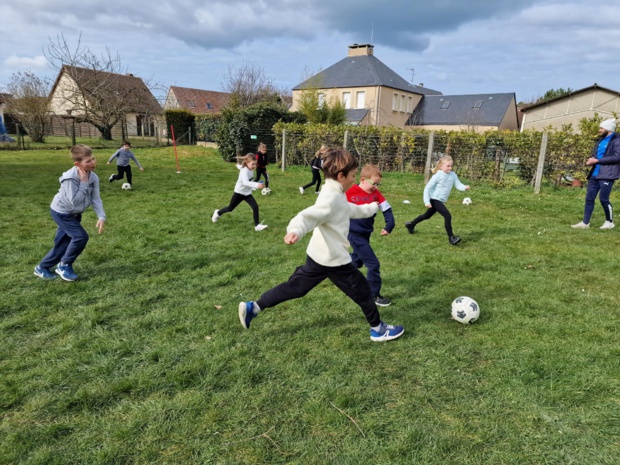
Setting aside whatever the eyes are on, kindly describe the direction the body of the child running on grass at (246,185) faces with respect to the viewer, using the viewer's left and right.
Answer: facing to the right of the viewer

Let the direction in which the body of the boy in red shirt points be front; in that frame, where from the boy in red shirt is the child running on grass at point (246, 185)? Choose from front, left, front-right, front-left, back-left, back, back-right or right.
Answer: back

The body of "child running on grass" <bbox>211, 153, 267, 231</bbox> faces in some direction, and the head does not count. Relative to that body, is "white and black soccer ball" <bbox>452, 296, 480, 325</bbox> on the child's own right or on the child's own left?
on the child's own right

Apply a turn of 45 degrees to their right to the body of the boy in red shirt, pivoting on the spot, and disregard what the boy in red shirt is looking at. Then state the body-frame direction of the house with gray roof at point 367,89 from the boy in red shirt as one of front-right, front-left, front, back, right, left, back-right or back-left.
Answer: back

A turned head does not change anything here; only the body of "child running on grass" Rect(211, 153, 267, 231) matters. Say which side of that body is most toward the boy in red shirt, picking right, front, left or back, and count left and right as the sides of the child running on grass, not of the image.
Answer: right

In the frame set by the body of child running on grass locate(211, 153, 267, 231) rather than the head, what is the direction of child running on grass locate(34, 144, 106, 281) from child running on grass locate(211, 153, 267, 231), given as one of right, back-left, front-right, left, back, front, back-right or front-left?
back-right

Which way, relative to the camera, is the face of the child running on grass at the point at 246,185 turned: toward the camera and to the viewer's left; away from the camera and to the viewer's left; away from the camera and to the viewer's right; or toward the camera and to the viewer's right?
toward the camera and to the viewer's right

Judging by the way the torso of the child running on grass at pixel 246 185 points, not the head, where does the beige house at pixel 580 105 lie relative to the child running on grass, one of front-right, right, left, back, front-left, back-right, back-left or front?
front-left

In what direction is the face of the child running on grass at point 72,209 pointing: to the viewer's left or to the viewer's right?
to the viewer's right

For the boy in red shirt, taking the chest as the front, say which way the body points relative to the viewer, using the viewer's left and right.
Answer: facing the viewer and to the right of the viewer

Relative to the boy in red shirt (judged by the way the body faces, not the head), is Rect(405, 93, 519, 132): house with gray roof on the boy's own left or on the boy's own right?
on the boy's own left
